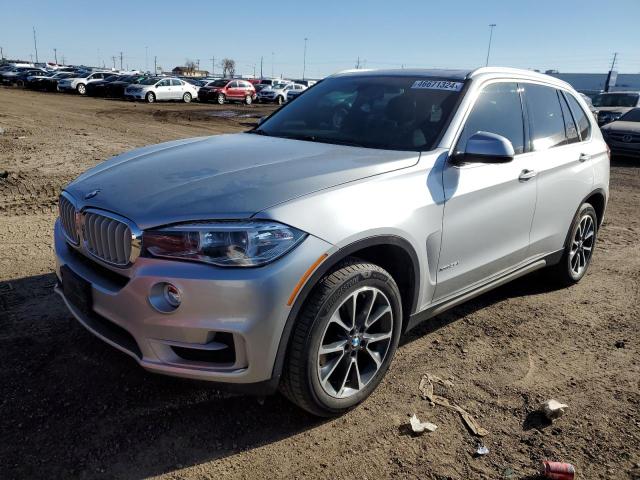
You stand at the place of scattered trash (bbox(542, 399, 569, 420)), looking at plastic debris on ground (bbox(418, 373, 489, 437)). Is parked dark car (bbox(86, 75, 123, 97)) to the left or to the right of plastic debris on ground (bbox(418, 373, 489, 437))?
right

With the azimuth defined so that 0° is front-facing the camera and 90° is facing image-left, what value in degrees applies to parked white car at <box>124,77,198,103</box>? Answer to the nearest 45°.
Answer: approximately 45°

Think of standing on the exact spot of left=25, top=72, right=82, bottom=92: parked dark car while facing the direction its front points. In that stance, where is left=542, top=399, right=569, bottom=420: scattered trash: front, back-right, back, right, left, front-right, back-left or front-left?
front-left

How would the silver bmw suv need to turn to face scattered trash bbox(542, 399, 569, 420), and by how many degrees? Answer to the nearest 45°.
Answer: approximately 135° to its left

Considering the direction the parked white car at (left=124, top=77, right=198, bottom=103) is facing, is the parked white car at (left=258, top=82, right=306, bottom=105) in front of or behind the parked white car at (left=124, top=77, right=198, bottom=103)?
behind

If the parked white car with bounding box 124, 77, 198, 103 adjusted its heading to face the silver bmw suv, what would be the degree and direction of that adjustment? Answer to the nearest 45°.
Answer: approximately 45° to its left

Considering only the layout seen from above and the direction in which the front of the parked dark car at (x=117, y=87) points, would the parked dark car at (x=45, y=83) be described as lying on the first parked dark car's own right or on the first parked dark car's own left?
on the first parked dark car's own right

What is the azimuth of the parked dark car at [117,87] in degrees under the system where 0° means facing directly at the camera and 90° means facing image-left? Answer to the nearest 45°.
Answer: approximately 45°

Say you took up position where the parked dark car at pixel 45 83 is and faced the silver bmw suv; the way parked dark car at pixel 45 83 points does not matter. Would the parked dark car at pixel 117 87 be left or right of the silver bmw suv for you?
left

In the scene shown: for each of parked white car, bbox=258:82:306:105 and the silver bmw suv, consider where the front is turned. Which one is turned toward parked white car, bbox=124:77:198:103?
parked white car, bbox=258:82:306:105

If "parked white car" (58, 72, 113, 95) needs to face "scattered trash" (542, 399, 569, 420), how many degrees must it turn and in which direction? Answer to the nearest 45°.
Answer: approximately 45° to its left
